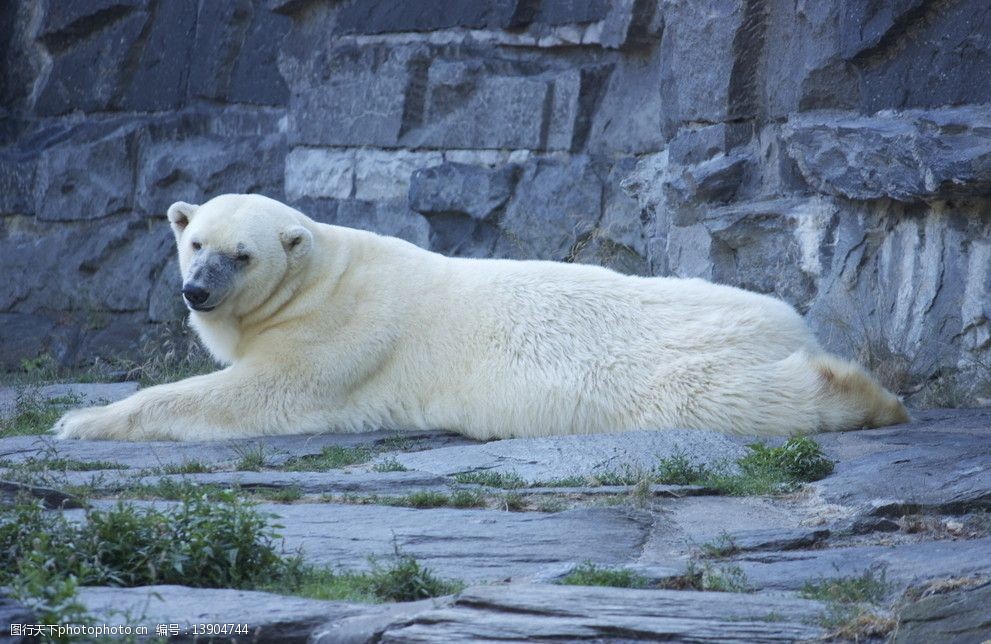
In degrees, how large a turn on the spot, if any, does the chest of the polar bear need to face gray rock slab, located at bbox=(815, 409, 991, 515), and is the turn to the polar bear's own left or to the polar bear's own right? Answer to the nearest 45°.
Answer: approximately 135° to the polar bear's own left

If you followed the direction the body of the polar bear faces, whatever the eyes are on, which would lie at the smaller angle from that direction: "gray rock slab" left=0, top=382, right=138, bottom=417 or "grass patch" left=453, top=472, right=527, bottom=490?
the gray rock slab

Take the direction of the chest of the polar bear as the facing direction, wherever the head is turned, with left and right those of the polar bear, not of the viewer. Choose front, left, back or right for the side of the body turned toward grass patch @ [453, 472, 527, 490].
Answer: left

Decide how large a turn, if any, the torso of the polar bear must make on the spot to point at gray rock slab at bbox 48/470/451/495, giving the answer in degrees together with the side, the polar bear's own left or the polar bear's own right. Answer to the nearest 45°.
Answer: approximately 90° to the polar bear's own left

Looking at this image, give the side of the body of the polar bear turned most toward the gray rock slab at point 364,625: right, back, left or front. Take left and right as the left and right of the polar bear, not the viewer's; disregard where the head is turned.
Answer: left

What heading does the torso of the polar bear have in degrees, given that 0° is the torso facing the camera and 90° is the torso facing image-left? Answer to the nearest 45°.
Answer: approximately 90°

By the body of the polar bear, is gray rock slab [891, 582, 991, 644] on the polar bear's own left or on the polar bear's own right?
on the polar bear's own left

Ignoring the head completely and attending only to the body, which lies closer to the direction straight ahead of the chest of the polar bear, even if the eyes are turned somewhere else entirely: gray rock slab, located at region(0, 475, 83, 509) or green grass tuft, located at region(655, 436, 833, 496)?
the gray rock slab

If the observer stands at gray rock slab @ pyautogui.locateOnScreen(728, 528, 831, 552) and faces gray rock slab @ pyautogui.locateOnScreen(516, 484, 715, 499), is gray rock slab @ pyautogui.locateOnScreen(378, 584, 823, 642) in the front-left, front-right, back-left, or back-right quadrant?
back-left

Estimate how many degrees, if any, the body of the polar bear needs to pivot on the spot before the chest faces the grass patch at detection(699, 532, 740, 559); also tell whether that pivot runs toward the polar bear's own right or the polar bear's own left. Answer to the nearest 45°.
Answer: approximately 90° to the polar bear's own left
